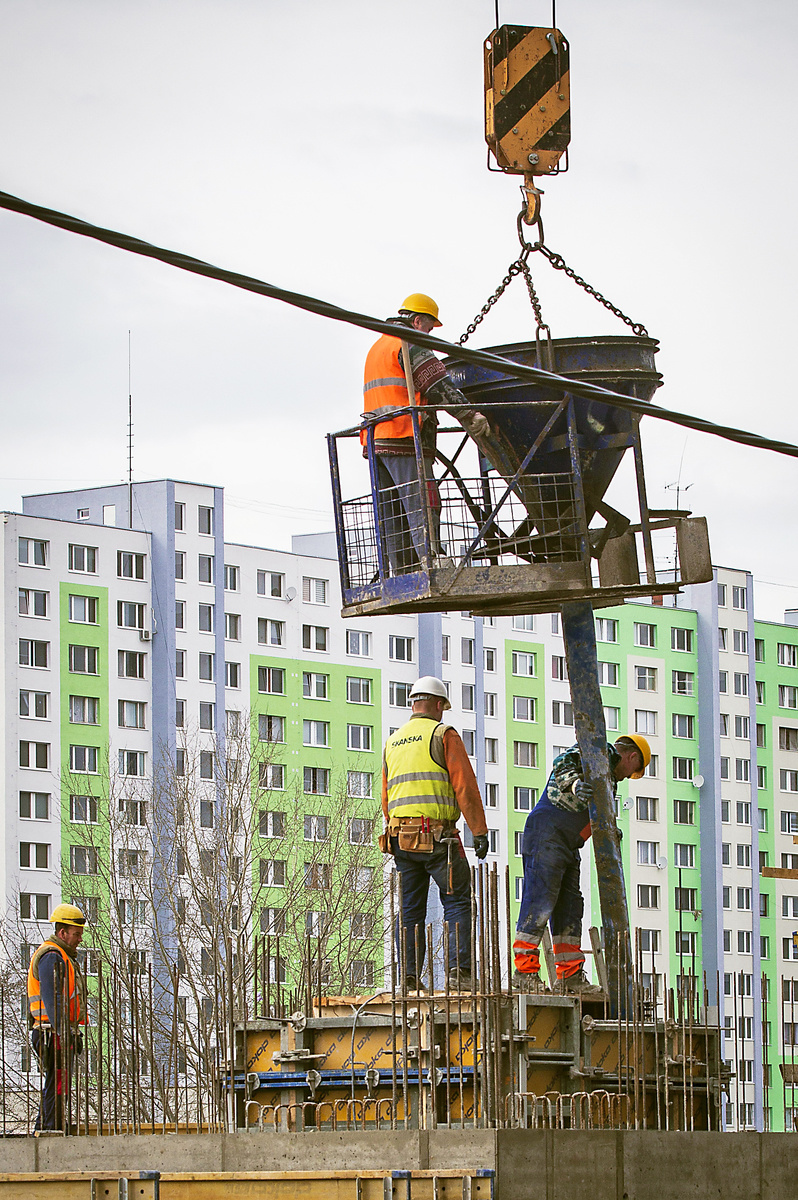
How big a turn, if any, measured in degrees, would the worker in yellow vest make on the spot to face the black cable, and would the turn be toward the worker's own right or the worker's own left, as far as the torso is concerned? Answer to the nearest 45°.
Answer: approximately 135° to the worker's own right

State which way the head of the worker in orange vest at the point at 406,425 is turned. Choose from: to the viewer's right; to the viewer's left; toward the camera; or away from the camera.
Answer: to the viewer's right

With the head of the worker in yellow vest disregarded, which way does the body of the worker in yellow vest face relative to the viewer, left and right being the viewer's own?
facing away from the viewer and to the right of the viewer

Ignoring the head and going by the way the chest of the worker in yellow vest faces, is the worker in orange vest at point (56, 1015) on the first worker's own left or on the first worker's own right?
on the first worker's own left

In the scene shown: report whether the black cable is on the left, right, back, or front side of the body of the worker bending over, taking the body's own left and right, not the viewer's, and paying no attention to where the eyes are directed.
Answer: right

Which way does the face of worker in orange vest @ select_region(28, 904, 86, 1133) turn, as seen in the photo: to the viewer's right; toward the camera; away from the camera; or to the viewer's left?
to the viewer's right

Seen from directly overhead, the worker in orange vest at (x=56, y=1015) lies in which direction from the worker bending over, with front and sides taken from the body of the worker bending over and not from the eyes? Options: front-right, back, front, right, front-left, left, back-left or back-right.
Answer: back

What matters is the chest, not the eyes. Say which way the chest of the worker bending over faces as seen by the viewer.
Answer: to the viewer's right
